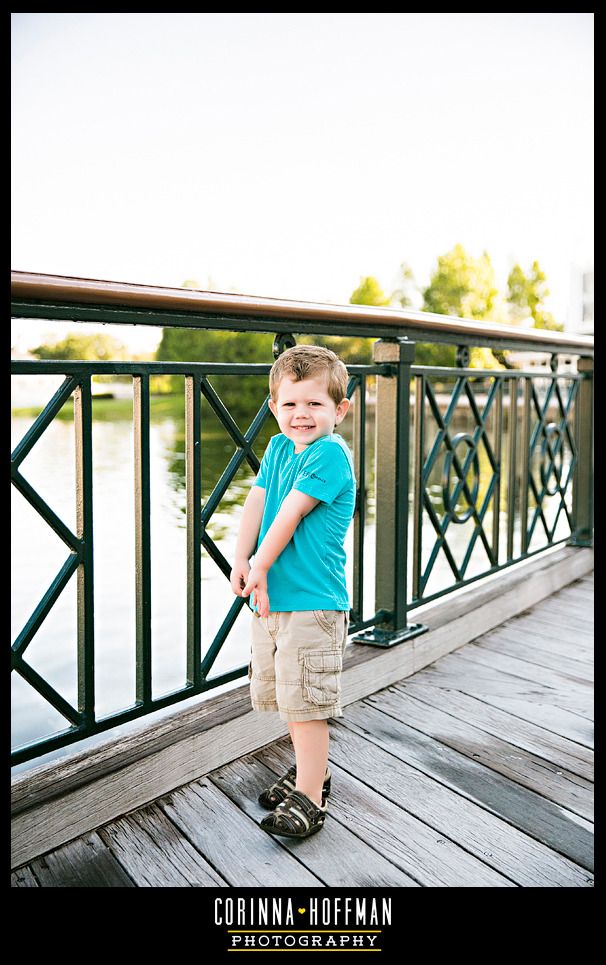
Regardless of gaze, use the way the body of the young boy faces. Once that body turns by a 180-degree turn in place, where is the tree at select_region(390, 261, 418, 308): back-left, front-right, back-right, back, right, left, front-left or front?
front-left

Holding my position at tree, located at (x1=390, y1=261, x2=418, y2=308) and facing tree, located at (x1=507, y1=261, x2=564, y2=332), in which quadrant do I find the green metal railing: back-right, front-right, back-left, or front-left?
back-right

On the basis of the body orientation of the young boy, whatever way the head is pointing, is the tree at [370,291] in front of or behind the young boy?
behind

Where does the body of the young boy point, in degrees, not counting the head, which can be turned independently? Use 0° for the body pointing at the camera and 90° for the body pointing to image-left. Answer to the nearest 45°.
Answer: approximately 45°

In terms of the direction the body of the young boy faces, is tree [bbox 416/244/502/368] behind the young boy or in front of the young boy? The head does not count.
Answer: behind
